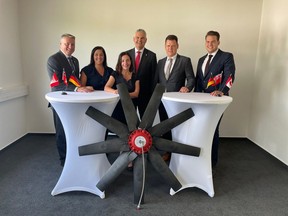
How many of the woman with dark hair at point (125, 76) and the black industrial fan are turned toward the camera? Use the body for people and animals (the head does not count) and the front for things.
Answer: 2

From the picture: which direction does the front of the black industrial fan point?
toward the camera

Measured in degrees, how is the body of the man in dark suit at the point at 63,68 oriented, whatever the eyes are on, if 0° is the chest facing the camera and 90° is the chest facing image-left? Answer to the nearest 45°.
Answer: approximately 315°

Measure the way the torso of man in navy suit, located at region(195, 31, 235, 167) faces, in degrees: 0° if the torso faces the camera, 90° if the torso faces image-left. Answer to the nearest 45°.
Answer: approximately 45°

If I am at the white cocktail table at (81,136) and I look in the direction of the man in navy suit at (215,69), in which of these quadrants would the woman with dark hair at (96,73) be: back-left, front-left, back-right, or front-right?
front-left

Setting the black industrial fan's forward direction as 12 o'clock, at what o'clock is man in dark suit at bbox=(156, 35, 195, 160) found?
The man in dark suit is roughly at 7 o'clock from the black industrial fan.

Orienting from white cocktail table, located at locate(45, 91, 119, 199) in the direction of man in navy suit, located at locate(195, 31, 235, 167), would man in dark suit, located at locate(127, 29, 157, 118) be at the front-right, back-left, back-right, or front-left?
front-left

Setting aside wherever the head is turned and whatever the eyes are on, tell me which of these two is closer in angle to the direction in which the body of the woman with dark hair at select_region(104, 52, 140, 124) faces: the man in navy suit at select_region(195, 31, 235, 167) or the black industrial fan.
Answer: the black industrial fan

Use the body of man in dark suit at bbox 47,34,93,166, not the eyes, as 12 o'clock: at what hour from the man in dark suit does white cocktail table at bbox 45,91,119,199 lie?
The white cocktail table is roughly at 1 o'clock from the man in dark suit.

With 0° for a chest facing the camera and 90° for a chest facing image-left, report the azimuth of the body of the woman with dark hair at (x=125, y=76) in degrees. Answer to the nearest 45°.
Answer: approximately 0°

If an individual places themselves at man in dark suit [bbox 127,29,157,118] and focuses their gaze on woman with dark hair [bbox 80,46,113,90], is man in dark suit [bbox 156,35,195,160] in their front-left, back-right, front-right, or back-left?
back-left

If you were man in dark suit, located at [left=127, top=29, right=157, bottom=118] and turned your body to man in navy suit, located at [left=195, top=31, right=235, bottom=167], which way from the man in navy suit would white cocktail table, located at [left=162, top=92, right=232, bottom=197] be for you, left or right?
right

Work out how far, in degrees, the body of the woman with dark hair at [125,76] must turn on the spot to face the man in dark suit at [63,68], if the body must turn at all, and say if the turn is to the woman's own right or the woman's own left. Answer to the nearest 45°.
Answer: approximately 90° to the woman's own right

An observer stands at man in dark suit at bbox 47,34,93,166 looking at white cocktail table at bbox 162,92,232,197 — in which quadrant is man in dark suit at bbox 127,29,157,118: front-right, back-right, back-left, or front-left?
front-left

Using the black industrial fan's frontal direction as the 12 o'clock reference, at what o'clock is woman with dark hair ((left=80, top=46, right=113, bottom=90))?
The woman with dark hair is roughly at 5 o'clock from the black industrial fan.
